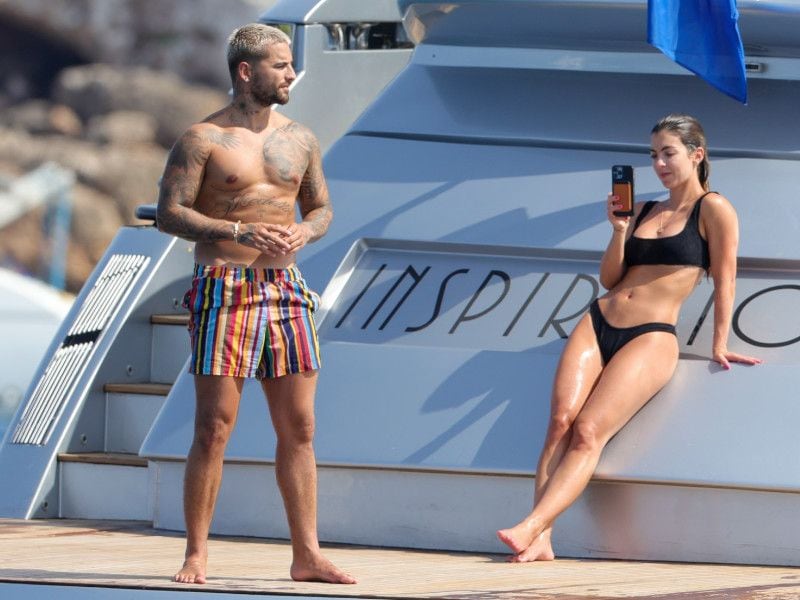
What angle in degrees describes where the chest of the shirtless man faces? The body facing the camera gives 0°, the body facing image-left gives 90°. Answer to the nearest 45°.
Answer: approximately 315°

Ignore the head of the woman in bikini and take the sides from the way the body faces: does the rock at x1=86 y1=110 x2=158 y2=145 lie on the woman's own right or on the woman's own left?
on the woman's own right

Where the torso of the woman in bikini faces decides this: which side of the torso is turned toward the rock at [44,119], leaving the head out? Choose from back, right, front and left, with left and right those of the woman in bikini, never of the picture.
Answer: right

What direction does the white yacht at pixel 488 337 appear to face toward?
away from the camera

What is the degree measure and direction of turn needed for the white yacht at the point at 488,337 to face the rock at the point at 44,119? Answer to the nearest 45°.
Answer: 0° — it already faces it

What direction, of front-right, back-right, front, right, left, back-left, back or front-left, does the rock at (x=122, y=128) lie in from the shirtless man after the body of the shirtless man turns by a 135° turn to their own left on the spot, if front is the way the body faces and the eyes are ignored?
front

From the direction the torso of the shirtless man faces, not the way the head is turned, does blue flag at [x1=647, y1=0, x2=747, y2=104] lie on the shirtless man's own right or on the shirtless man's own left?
on the shirtless man's own left

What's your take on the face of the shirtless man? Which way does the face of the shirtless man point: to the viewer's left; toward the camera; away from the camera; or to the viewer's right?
to the viewer's right
